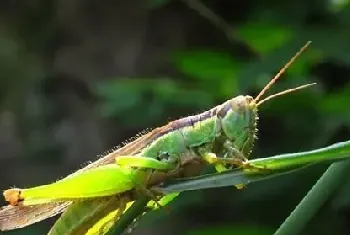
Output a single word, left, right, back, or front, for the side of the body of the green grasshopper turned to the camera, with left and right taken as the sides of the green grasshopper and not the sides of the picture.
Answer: right
